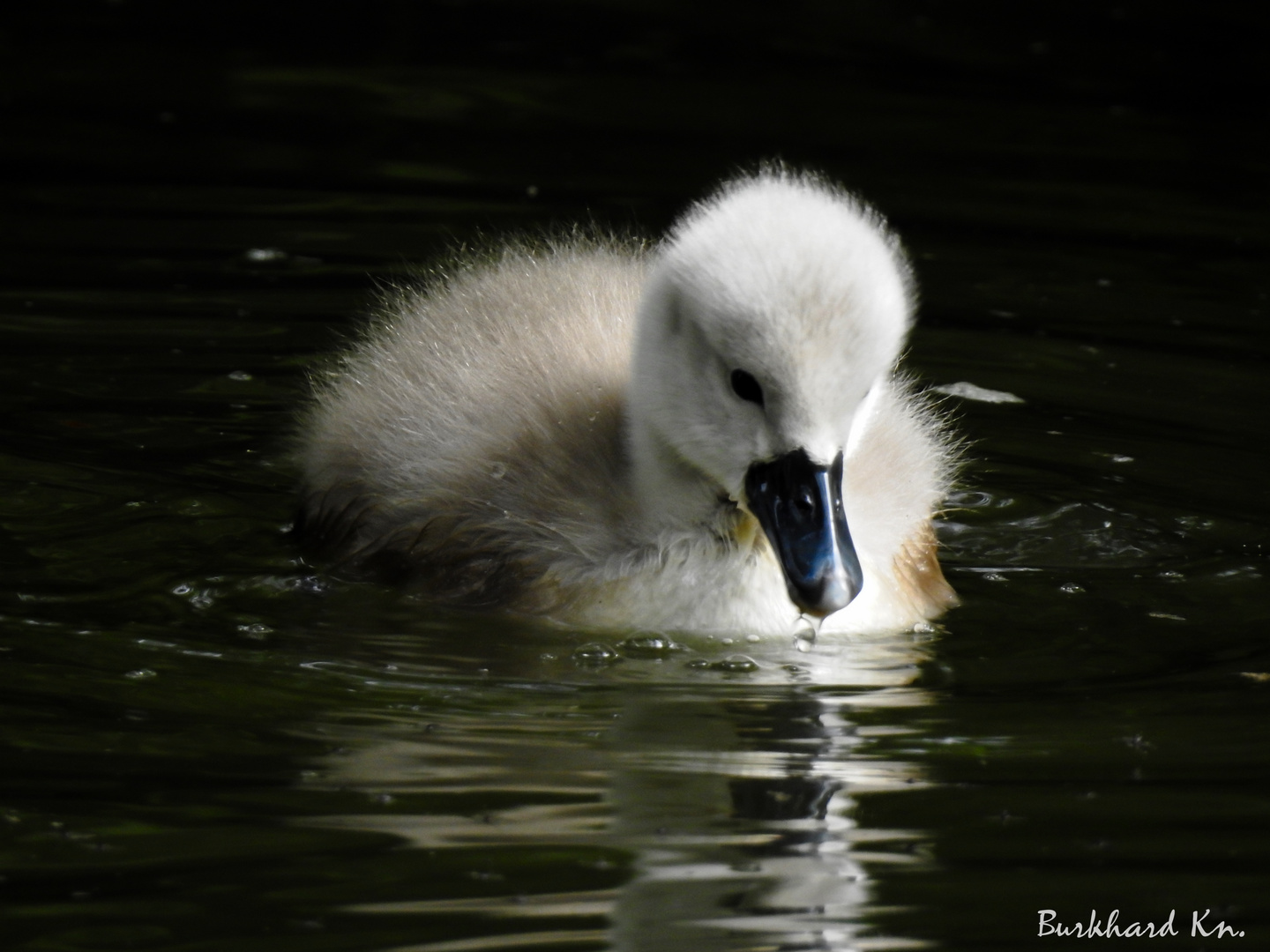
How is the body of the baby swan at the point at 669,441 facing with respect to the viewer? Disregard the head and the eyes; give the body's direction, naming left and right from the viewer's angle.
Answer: facing the viewer and to the right of the viewer

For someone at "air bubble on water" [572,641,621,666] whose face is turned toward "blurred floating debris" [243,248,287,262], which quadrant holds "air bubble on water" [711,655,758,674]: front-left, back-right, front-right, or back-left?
back-right

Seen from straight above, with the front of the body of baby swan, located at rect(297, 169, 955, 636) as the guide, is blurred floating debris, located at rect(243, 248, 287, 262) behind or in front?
behind

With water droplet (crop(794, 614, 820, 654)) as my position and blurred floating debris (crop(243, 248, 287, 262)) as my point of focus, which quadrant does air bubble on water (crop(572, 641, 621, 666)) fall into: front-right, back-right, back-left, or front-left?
front-left

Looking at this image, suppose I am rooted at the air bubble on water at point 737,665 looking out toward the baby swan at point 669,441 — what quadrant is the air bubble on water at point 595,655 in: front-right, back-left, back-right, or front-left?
front-left
